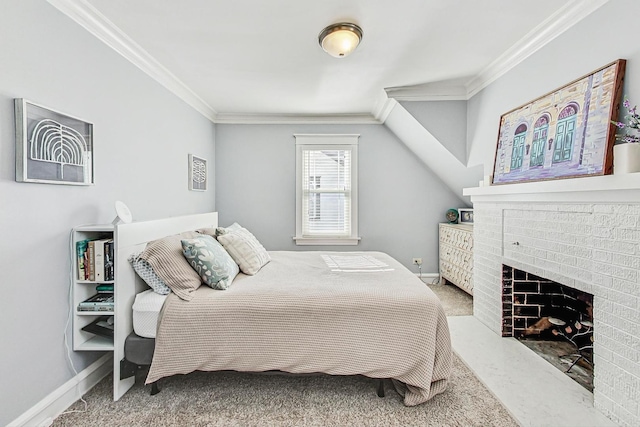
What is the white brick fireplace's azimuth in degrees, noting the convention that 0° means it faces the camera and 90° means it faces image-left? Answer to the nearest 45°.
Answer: approximately 45°

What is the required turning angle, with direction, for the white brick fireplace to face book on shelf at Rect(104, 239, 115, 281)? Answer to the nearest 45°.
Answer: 0° — it already faces it

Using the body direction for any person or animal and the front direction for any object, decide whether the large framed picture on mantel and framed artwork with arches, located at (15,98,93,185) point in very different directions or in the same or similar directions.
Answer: very different directions

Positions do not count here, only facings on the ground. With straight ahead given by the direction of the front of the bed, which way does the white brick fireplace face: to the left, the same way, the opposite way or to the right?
the opposite way

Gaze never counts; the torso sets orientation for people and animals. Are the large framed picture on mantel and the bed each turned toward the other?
yes

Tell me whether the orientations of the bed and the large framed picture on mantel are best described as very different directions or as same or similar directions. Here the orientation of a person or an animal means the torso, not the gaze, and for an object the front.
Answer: very different directions

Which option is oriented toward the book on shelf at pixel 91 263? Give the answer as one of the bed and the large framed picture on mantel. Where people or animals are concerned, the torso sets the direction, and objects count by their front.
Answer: the large framed picture on mantel

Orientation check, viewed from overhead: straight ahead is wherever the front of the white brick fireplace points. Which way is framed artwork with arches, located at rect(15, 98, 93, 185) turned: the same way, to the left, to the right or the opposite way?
the opposite way

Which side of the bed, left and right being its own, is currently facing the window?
left

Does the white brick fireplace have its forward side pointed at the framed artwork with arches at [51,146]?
yes

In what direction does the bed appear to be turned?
to the viewer's right

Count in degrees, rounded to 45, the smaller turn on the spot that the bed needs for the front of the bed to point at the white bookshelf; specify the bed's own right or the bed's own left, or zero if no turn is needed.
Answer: approximately 180°

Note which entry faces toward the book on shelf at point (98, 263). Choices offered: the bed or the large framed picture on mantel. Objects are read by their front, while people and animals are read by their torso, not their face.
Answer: the large framed picture on mantel
